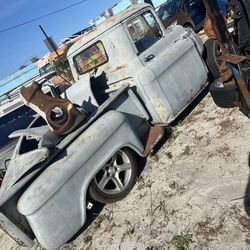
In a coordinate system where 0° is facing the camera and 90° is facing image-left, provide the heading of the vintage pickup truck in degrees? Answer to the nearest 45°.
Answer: approximately 225°

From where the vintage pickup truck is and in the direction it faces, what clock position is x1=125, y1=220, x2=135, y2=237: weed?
The weed is roughly at 5 o'clock from the vintage pickup truck.

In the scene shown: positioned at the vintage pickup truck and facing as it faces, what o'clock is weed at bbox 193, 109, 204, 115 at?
The weed is roughly at 1 o'clock from the vintage pickup truck.

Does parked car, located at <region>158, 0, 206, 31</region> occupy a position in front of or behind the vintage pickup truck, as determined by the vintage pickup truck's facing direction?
in front

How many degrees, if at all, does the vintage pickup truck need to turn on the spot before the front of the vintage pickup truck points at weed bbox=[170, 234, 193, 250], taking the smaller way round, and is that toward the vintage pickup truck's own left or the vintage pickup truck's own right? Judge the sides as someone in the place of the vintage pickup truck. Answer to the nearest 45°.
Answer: approximately 135° to the vintage pickup truck's own right
